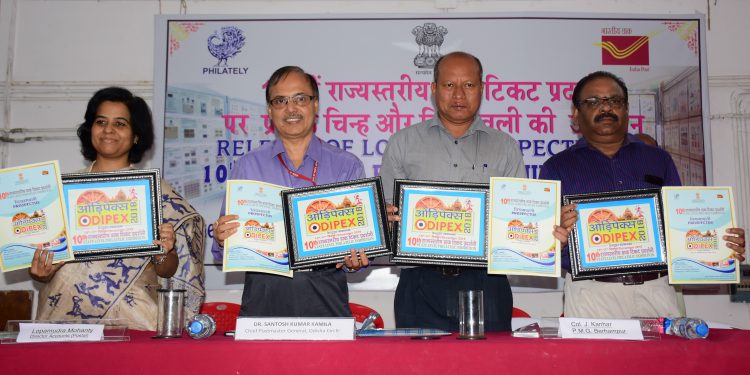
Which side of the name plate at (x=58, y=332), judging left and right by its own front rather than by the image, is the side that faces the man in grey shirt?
left

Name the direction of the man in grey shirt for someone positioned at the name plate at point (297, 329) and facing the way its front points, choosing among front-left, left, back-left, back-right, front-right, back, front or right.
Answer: back-left

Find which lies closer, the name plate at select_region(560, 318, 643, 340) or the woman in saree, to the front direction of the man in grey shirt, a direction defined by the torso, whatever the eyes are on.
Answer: the name plate

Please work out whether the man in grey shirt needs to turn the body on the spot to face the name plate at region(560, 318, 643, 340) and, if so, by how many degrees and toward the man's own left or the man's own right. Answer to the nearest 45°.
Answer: approximately 45° to the man's own left

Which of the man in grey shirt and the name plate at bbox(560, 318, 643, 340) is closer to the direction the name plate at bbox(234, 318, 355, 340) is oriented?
the name plate

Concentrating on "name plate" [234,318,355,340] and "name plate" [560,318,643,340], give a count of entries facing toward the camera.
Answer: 2

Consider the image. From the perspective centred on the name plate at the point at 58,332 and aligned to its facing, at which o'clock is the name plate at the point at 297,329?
the name plate at the point at 297,329 is roughly at 10 o'clock from the name plate at the point at 58,332.

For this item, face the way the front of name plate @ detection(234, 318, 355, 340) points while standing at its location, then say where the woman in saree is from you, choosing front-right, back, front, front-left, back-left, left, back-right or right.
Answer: back-right

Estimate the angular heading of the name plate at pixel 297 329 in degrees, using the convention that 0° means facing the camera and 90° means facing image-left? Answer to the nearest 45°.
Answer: approximately 0°
